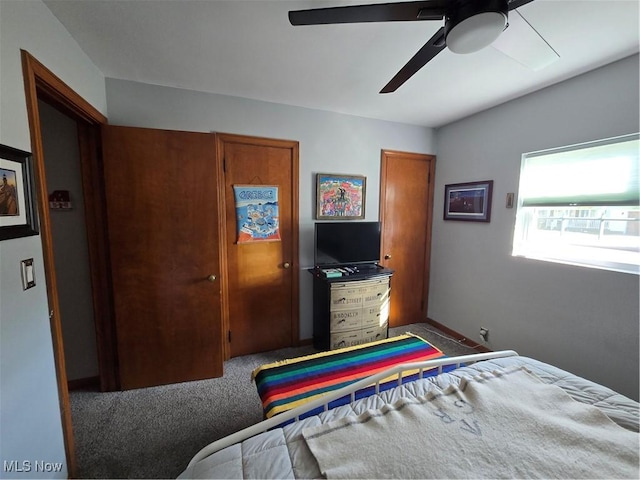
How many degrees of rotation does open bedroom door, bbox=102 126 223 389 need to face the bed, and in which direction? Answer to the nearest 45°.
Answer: approximately 45° to its left

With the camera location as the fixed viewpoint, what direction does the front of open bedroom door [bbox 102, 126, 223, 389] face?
facing the viewer

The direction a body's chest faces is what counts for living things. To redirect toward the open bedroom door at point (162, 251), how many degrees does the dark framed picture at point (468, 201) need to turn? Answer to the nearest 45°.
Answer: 0° — it already faces it

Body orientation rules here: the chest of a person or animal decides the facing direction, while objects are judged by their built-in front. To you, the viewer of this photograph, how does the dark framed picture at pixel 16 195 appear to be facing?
facing the viewer and to the right of the viewer

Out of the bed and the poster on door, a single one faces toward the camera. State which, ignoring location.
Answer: the poster on door

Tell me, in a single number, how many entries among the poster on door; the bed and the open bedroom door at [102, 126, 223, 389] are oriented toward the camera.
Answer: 2

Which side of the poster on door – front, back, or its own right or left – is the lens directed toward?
front

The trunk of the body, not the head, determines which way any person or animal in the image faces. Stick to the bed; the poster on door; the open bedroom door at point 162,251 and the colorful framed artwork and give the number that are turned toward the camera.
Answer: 3

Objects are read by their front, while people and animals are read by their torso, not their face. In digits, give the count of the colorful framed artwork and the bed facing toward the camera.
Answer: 1

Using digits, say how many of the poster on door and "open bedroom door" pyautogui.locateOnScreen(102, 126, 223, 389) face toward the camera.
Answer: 2

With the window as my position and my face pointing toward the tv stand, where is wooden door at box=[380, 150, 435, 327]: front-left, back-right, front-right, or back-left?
front-right

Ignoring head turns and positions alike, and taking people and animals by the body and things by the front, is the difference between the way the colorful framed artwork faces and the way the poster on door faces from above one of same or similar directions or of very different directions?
same or similar directions

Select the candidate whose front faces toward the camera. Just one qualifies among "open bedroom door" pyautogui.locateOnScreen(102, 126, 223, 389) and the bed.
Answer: the open bedroom door

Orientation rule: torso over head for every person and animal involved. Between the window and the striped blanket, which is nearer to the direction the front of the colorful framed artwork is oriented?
the striped blanket

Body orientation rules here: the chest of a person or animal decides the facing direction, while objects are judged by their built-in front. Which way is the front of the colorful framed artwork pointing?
toward the camera

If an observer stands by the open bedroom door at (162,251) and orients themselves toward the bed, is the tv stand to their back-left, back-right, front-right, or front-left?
front-left

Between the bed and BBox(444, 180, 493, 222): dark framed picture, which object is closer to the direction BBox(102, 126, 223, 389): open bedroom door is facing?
the bed

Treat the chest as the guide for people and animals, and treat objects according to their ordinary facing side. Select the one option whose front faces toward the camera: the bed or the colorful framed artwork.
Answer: the colorful framed artwork

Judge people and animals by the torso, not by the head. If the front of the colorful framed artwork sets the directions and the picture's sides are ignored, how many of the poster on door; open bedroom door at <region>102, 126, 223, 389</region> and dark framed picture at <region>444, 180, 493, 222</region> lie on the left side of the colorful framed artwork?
1

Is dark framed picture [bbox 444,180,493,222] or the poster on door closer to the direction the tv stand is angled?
the dark framed picture
